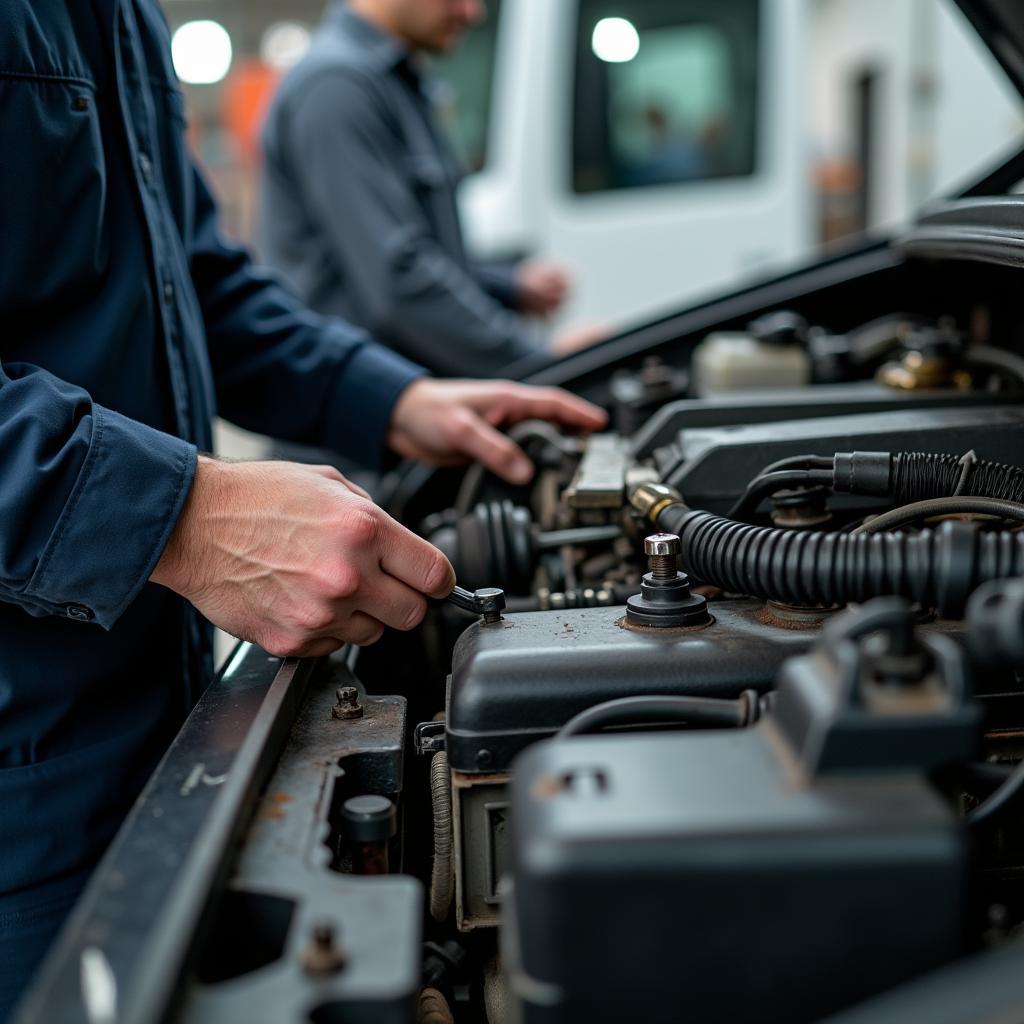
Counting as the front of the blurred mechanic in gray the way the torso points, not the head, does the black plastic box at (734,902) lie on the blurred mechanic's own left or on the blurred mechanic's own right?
on the blurred mechanic's own right

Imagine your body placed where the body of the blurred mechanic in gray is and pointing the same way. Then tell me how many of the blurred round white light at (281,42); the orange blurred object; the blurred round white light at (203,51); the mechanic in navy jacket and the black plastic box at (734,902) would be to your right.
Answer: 2

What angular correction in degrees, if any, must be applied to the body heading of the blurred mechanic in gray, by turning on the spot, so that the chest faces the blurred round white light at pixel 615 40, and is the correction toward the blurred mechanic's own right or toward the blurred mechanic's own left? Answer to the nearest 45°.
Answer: approximately 90° to the blurred mechanic's own left

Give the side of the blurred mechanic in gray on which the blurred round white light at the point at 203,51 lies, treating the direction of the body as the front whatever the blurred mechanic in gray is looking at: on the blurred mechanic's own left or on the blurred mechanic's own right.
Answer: on the blurred mechanic's own left

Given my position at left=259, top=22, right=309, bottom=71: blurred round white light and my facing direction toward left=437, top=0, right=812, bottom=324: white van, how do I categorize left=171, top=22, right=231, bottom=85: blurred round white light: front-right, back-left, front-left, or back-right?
back-right

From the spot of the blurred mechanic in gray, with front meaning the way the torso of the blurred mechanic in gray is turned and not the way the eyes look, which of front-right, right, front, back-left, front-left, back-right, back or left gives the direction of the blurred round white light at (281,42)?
left

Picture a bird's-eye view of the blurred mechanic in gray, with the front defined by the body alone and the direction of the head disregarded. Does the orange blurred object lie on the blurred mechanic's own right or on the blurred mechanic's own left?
on the blurred mechanic's own left

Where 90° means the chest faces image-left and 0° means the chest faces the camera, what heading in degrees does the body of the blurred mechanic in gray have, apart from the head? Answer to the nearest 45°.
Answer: approximately 270°

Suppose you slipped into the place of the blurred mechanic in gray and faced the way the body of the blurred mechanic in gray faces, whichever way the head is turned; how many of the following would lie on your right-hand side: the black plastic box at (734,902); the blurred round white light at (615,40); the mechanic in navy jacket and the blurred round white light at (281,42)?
2

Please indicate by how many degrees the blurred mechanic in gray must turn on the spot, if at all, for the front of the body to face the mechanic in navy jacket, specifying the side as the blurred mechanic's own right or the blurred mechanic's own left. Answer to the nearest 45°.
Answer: approximately 90° to the blurred mechanic's own right
